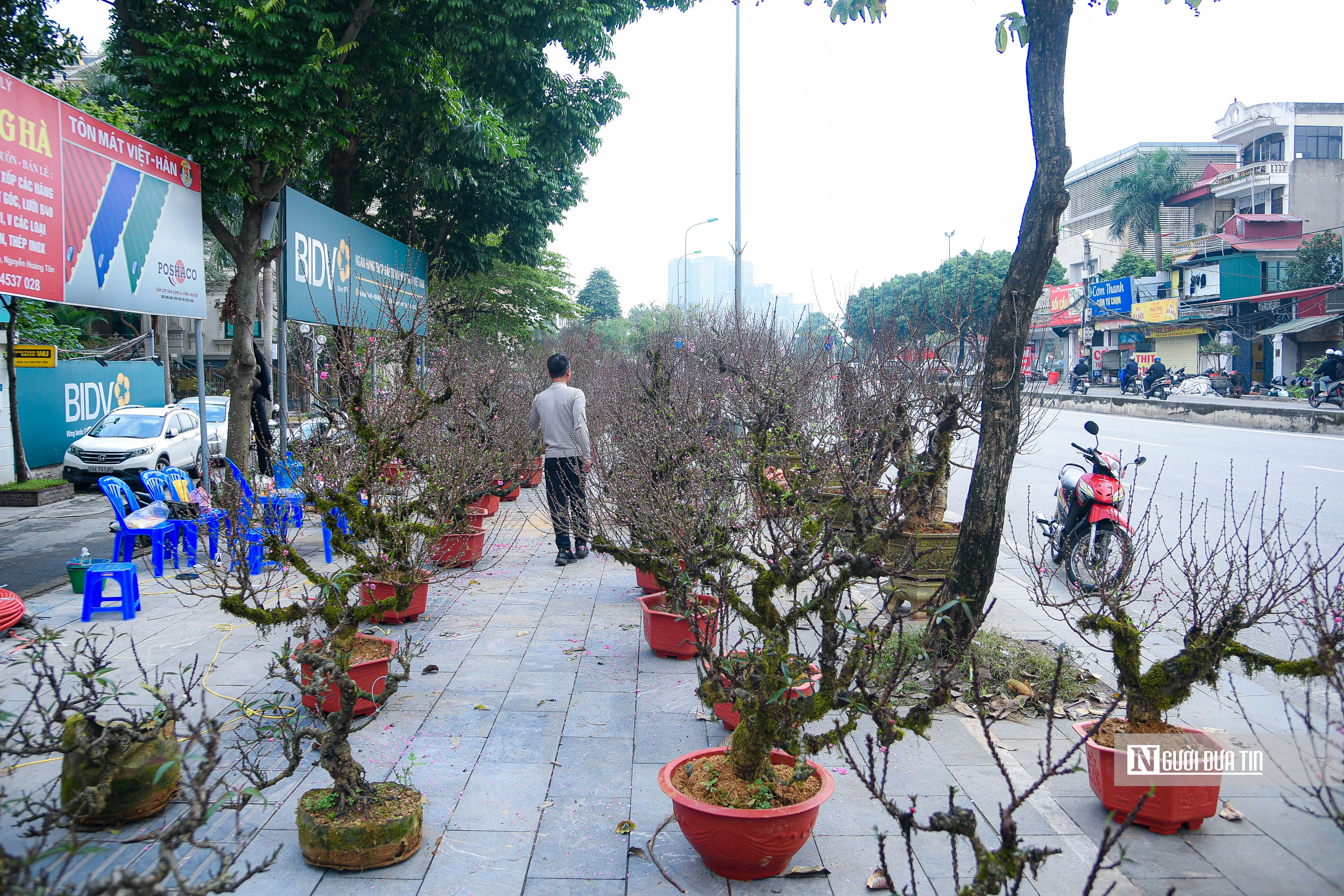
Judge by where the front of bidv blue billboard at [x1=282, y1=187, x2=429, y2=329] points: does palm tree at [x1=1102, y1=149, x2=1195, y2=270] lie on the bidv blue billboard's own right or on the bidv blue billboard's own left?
on the bidv blue billboard's own left

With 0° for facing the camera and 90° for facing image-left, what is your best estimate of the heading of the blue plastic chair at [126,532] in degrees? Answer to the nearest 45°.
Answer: approximately 315°

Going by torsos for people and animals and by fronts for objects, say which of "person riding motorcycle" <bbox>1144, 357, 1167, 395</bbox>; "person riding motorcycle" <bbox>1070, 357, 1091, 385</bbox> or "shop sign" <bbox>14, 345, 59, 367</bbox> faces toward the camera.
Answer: the shop sign

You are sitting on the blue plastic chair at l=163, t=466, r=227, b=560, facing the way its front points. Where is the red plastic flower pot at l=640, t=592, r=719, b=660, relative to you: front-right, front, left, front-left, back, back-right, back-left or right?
front

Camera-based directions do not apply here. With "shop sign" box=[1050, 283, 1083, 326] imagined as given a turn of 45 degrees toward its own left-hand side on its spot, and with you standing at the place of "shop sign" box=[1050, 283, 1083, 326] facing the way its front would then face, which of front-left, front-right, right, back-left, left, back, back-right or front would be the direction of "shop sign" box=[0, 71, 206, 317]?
front

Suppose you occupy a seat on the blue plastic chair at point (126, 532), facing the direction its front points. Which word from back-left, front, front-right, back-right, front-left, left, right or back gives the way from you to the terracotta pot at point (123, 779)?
front-right

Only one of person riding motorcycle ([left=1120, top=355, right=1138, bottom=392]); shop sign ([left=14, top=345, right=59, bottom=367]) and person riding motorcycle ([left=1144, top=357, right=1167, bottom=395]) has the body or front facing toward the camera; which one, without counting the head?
the shop sign

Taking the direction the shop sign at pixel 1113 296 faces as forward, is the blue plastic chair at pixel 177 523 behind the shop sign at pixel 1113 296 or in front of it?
in front

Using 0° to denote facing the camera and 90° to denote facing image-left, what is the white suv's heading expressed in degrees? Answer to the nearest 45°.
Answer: approximately 45°

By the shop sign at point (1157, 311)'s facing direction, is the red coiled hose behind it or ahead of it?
ahead

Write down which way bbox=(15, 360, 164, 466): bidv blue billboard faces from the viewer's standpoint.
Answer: facing the viewer and to the right of the viewer

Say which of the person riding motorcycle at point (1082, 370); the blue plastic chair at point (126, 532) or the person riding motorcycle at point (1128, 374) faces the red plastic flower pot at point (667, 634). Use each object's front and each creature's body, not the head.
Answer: the blue plastic chair

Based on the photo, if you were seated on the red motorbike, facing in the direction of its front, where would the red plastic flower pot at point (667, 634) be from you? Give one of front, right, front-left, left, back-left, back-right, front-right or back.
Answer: right

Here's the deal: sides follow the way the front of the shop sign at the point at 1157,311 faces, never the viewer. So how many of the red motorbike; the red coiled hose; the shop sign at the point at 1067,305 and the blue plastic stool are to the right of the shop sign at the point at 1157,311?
1
